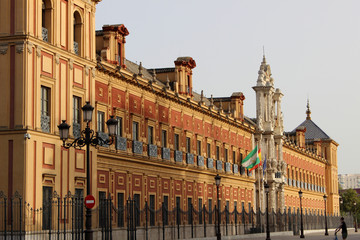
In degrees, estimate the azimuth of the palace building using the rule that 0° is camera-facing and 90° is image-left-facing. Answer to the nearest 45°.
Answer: approximately 315°
